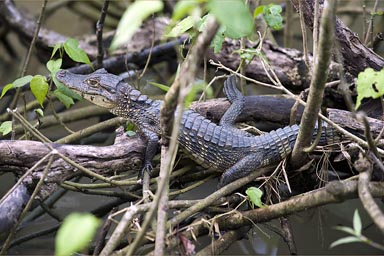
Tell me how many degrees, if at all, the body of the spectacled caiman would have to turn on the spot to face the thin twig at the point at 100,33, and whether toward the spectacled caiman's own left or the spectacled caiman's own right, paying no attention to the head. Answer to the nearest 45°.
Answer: approximately 45° to the spectacled caiman's own right

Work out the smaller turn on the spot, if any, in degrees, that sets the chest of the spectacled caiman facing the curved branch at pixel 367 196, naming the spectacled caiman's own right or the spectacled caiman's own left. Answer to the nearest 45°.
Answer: approximately 135° to the spectacled caiman's own left

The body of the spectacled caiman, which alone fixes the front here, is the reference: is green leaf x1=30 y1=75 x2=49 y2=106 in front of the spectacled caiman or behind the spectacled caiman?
in front

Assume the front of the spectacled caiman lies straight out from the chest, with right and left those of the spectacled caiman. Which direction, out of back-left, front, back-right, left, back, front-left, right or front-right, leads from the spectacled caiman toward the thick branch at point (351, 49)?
back

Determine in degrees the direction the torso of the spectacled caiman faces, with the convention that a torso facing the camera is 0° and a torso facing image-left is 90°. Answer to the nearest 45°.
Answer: approximately 90°

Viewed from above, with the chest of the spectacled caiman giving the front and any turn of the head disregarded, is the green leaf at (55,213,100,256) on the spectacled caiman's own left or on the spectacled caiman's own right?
on the spectacled caiman's own left

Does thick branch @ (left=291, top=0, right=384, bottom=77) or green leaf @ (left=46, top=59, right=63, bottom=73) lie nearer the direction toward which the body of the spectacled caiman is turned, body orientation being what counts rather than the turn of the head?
the green leaf

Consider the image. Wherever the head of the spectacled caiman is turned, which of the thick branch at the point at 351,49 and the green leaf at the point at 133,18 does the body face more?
the green leaf

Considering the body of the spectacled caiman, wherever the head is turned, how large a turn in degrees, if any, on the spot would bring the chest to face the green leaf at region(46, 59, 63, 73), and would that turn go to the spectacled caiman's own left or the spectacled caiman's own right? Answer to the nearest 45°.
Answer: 0° — it already faces it
